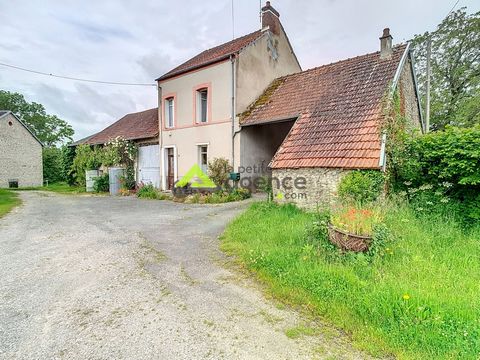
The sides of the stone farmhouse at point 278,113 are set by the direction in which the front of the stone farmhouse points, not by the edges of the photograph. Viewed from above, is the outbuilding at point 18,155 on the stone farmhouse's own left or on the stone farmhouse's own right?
on the stone farmhouse's own right

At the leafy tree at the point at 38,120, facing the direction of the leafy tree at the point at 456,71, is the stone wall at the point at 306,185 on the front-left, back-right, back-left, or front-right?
front-right

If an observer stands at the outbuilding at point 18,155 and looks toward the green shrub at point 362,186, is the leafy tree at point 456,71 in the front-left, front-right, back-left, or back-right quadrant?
front-left

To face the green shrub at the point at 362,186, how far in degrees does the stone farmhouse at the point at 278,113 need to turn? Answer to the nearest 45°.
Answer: approximately 45° to its left

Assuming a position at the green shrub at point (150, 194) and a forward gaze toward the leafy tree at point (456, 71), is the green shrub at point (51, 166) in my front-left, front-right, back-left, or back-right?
back-left

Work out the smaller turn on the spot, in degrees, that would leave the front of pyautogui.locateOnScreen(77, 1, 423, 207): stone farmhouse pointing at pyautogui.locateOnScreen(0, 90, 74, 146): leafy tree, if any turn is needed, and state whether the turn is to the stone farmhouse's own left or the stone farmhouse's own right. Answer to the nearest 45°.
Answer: approximately 90° to the stone farmhouse's own right

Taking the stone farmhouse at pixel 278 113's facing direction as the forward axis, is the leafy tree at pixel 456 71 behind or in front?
behind

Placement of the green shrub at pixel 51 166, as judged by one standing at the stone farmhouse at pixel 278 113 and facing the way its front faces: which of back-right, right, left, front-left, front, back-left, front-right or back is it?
right

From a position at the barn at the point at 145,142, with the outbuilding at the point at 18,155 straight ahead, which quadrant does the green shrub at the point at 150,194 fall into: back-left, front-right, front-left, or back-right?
back-left

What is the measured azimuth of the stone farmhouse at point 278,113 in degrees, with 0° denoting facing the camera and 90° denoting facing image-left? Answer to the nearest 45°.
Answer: approximately 45°

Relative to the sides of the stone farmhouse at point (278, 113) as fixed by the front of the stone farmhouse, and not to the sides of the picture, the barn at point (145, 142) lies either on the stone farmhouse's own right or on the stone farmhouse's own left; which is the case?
on the stone farmhouse's own right

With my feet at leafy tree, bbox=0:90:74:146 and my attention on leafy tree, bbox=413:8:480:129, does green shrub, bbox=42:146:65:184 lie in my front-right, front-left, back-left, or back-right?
front-right
